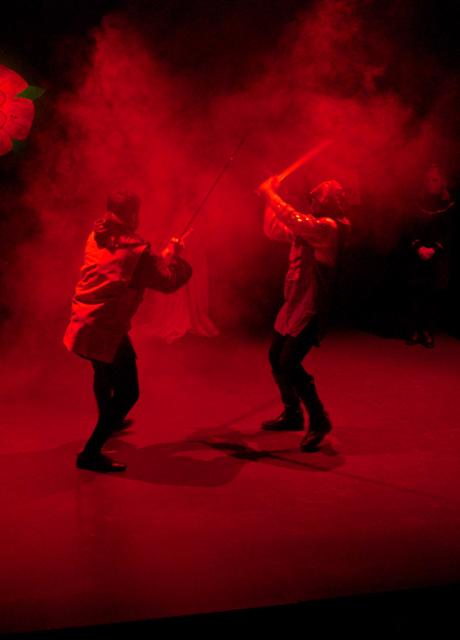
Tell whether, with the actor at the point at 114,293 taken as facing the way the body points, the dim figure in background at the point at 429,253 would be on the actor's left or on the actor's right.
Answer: on the actor's left

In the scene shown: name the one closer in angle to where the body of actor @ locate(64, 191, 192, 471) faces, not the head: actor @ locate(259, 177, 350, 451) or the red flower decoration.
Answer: the actor

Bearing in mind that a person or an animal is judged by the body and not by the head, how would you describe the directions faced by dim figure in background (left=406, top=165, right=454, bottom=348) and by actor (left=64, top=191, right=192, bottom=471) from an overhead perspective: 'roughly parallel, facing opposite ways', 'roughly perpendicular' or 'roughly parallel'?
roughly perpendicular

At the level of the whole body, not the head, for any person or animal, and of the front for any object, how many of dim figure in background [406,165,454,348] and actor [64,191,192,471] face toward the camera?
1

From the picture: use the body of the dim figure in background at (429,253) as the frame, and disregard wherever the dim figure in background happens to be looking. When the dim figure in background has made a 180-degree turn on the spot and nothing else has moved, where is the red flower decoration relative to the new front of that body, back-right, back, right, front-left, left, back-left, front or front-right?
left

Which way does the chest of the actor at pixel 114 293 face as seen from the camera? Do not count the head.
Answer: to the viewer's right

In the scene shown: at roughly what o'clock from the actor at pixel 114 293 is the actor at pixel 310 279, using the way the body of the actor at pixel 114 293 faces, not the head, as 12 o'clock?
the actor at pixel 310 279 is roughly at 1 o'clock from the actor at pixel 114 293.

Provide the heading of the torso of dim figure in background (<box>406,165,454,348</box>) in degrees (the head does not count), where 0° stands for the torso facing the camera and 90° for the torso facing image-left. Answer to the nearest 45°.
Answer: approximately 0°

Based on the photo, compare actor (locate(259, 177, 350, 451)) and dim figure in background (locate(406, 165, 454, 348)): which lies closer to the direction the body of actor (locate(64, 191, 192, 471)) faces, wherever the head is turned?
the actor
